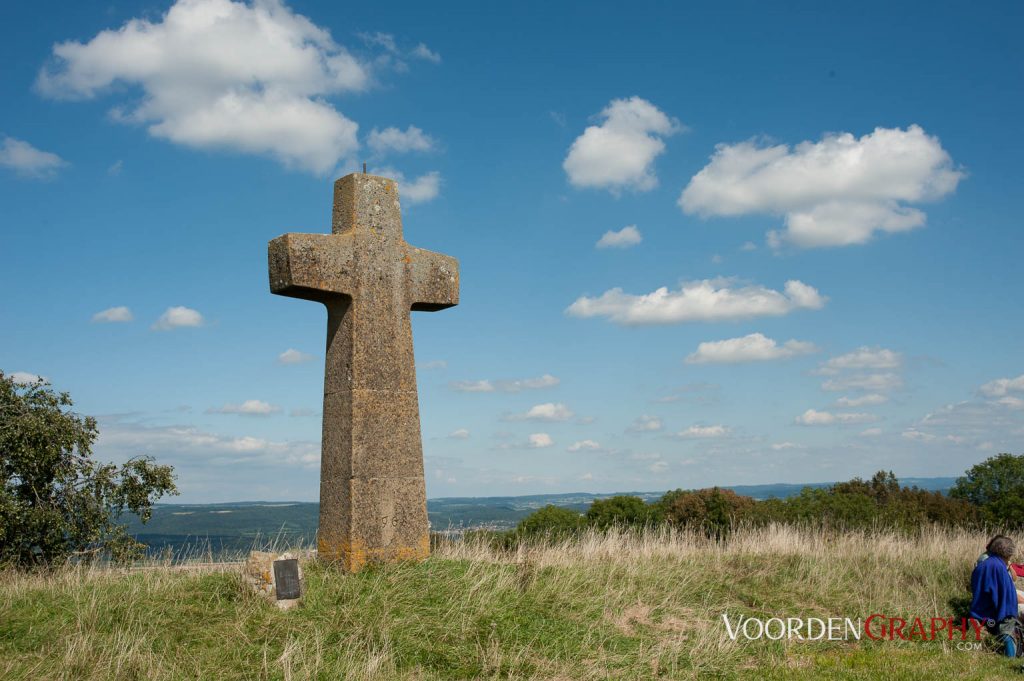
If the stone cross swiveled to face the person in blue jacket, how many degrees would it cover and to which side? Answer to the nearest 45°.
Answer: approximately 45° to its left

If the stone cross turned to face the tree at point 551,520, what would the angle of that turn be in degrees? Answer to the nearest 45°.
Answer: approximately 135° to its left

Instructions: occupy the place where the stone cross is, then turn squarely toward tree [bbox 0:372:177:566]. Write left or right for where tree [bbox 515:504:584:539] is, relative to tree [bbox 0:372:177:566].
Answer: right

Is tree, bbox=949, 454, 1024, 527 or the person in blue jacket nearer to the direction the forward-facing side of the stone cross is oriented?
the person in blue jacket

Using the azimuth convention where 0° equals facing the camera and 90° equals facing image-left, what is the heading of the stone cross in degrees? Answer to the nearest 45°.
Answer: approximately 315°

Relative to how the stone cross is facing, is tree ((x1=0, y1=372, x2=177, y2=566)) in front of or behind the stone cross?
behind

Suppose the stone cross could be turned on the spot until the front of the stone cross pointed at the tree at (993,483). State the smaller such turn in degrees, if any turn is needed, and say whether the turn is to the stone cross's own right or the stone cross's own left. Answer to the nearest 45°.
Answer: approximately 90° to the stone cross's own left
